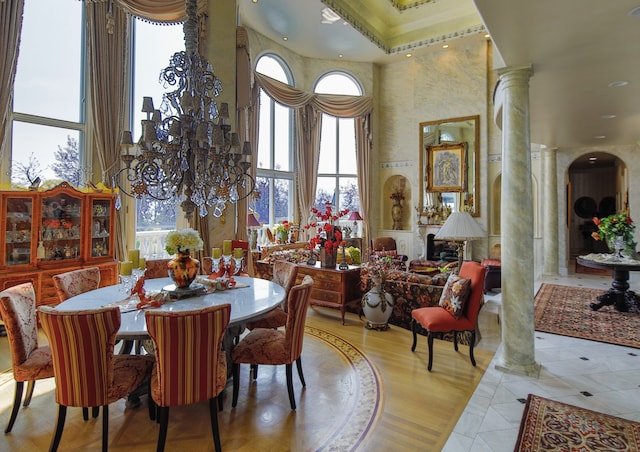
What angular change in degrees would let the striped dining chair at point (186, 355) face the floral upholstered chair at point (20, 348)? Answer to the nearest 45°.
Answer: approximately 45° to its left

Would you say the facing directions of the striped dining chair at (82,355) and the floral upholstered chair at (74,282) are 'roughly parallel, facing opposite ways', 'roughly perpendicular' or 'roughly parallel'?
roughly perpendicular

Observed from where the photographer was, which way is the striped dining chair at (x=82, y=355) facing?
facing away from the viewer and to the right of the viewer

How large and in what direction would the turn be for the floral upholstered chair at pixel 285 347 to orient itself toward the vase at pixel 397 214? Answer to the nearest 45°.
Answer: approximately 135° to its right

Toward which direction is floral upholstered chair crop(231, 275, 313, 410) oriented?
to the viewer's left

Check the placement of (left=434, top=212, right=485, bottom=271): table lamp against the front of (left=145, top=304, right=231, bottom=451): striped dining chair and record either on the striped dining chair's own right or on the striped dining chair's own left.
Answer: on the striped dining chair's own right

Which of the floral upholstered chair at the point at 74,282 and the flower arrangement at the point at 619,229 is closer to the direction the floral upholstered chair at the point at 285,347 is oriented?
the floral upholstered chair

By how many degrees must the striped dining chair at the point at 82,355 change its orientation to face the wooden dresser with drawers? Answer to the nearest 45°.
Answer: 0° — it already faces it

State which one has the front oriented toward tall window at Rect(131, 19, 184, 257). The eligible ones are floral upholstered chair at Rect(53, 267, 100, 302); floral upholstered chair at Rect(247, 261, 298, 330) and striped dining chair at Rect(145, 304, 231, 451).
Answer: the striped dining chair

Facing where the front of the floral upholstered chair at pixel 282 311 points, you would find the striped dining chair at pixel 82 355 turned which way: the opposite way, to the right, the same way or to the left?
the opposite way
